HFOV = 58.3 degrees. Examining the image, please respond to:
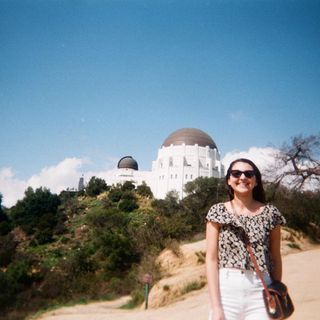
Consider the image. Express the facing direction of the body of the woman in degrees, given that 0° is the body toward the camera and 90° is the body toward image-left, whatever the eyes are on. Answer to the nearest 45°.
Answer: approximately 0°

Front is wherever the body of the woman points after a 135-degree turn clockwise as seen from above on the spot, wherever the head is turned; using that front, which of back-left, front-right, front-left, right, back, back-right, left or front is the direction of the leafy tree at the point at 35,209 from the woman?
front

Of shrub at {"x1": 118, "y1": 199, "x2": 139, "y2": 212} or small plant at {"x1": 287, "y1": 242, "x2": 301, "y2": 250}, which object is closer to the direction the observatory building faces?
the shrub

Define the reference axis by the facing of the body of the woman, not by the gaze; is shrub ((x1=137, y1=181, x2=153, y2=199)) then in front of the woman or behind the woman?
behind

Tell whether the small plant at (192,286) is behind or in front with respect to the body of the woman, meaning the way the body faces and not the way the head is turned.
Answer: behind
